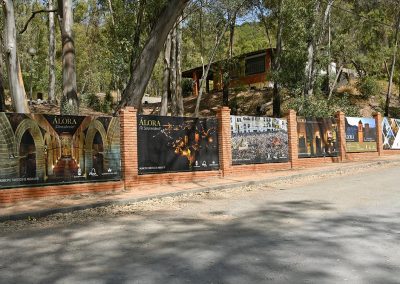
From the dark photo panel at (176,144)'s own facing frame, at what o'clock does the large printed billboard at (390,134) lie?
The large printed billboard is roughly at 9 o'clock from the dark photo panel.

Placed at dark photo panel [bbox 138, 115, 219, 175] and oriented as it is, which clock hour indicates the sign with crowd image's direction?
The sign with crowd image is roughly at 9 o'clock from the dark photo panel.

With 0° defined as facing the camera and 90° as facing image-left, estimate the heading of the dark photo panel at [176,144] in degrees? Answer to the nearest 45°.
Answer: approximately 315°

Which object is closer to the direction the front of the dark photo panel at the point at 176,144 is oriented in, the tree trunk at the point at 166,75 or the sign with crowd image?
the sign with crowd image

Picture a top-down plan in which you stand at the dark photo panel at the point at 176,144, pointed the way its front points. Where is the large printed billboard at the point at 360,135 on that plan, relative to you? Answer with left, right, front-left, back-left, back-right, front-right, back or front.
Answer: left

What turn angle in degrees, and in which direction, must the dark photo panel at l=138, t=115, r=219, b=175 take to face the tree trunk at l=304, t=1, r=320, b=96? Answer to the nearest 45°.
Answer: approximately 90° to its left

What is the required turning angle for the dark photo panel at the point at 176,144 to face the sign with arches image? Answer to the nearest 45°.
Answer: approximately 90° to its right

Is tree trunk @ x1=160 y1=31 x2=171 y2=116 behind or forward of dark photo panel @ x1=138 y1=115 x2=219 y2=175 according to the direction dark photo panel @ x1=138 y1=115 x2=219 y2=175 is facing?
behind

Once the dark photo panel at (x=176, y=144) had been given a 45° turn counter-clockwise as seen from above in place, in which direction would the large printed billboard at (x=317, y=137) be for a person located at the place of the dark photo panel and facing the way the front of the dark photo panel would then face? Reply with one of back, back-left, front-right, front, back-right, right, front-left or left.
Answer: front-left

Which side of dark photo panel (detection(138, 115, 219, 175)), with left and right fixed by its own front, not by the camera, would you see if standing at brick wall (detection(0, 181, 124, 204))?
right

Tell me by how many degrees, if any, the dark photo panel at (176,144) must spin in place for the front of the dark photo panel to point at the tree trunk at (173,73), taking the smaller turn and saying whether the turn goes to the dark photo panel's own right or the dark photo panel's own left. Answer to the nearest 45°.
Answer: approximately 135° to the dark photo panel's own left
